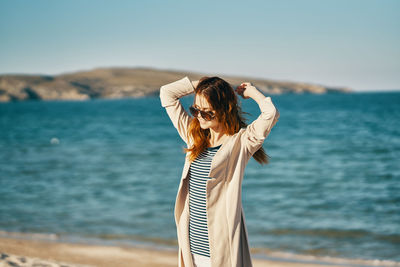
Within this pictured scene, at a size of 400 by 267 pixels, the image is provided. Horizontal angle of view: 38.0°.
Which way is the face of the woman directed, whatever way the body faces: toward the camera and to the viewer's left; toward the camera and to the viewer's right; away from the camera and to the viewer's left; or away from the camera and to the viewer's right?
toward the camera and to the viewer's left

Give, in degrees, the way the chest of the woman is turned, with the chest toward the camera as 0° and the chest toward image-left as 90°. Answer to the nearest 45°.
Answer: approximately 45°
